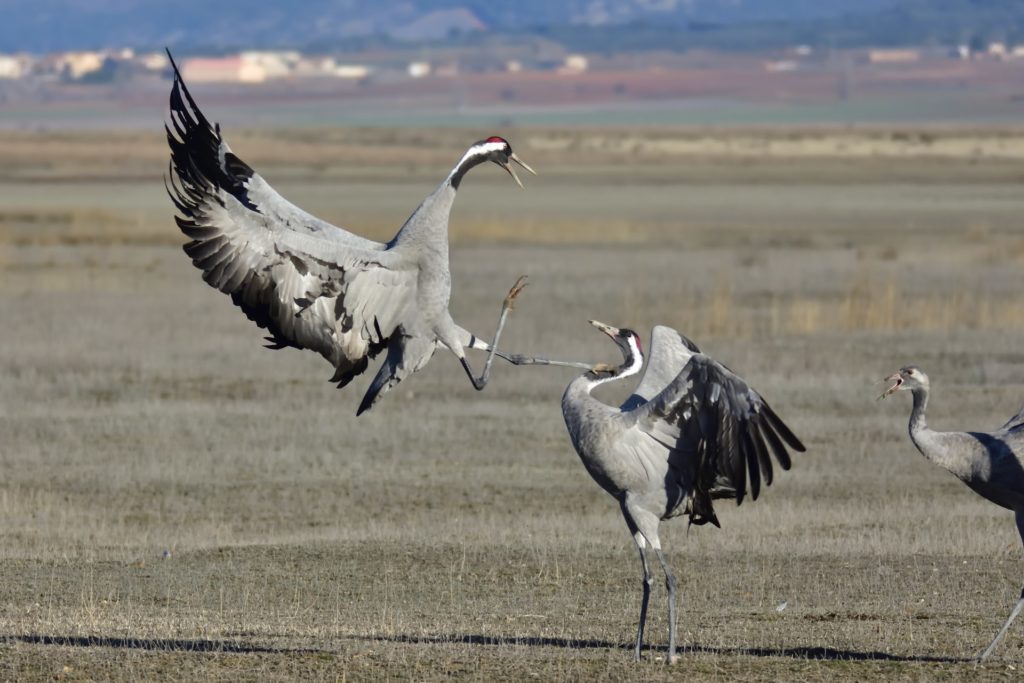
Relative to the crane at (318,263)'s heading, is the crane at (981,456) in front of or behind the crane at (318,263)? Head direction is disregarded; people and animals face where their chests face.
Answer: in front

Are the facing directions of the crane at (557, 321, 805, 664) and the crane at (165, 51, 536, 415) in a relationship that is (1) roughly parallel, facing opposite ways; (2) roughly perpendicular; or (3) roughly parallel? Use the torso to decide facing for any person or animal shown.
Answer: roughly parallel, facing opposite ways

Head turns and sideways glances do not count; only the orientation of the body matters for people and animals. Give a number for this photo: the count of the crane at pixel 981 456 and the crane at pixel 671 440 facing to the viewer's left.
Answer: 2

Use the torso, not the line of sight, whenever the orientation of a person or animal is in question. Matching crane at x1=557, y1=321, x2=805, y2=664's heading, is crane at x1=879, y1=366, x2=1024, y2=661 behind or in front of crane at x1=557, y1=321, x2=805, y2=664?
behind

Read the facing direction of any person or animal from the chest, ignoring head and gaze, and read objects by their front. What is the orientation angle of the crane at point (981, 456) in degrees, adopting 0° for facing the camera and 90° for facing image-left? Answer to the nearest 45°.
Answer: approximately 90°

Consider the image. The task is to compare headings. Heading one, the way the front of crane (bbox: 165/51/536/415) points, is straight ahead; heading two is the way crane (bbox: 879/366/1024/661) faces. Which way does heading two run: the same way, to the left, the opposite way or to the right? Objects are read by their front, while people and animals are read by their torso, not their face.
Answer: the opposite way

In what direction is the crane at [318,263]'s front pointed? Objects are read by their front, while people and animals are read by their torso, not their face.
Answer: to the viewer's right

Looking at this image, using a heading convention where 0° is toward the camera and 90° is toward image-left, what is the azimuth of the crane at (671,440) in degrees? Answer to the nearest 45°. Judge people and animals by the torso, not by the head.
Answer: approximately 90°

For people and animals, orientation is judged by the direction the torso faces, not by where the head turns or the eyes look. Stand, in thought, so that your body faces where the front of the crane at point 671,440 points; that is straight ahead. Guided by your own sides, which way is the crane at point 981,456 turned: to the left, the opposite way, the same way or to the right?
the same way

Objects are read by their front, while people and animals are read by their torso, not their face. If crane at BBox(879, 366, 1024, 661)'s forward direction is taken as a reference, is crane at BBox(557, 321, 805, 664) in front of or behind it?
in front

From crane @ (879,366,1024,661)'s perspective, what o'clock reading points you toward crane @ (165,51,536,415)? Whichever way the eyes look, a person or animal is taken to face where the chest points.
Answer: crane @ (165,51,536,415) is roughly at 12 o'clock from crane @ (879,366,1024,661).

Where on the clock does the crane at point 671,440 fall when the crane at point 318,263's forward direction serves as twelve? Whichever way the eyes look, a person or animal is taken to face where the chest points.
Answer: the crane at point 671,440 is roughly at 1 o'clock from the crane at point 318,263.

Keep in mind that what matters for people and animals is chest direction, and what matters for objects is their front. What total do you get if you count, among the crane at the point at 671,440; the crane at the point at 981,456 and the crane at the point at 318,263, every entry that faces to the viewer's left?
2
